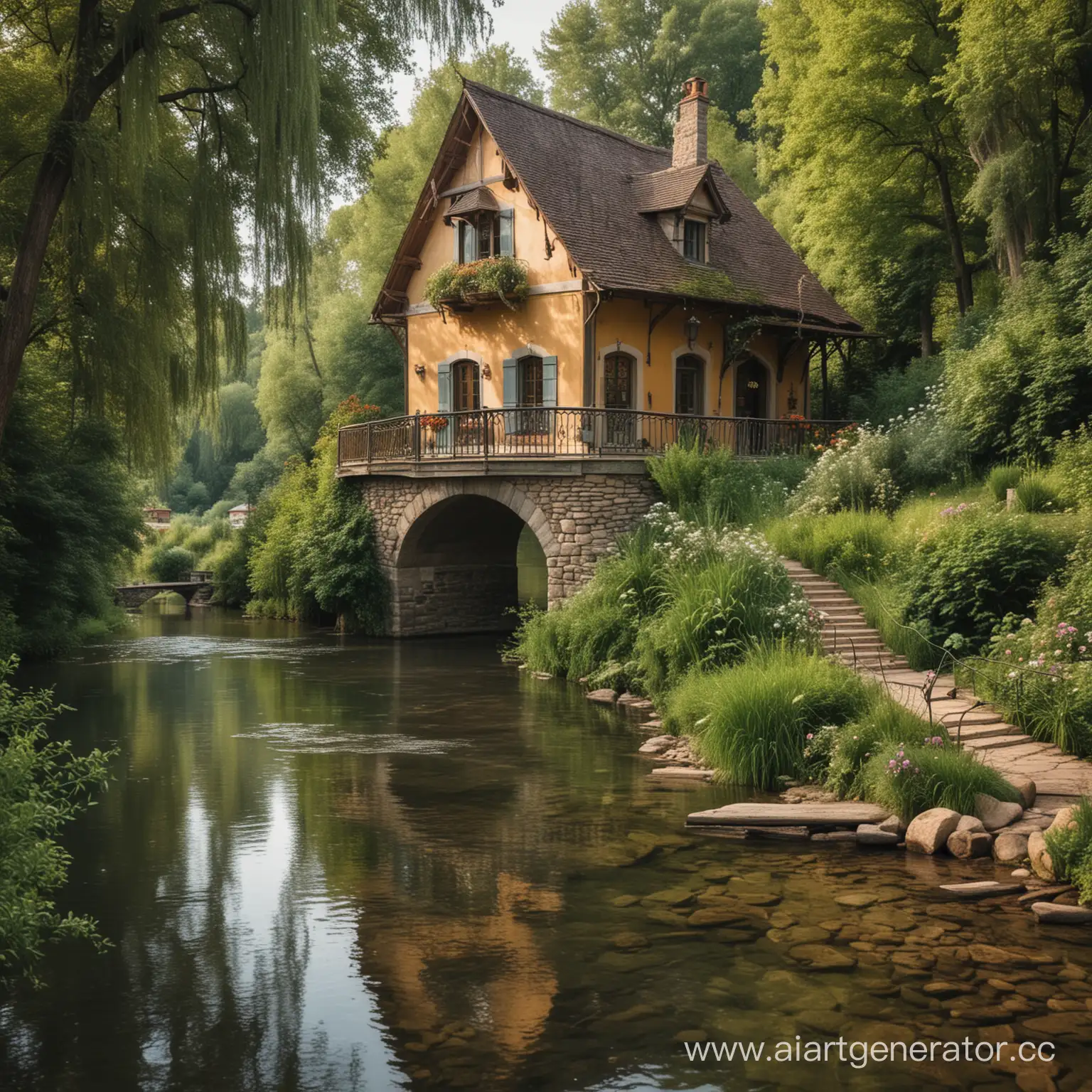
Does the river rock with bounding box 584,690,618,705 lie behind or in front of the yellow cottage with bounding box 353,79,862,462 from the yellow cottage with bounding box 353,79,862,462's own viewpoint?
in front

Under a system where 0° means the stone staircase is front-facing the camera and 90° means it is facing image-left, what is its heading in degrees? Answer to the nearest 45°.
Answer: approximately 315°

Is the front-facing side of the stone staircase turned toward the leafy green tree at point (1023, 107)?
no

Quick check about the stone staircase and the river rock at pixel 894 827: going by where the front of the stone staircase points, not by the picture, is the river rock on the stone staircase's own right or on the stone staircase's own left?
on the stone staircase's own right

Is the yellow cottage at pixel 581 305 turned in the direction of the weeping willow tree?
no

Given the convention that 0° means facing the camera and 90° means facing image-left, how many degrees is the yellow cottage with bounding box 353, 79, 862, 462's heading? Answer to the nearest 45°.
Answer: approximately 315°

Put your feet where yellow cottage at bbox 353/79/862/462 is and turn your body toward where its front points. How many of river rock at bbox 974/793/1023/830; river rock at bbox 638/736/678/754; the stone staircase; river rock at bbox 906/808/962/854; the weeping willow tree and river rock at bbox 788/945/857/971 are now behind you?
0

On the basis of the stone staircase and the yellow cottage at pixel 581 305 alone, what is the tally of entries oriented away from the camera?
0

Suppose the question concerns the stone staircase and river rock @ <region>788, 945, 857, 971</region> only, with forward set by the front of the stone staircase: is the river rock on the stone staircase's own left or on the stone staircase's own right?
on the stone staircase's own right

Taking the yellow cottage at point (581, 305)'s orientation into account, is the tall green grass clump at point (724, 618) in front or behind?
in front
